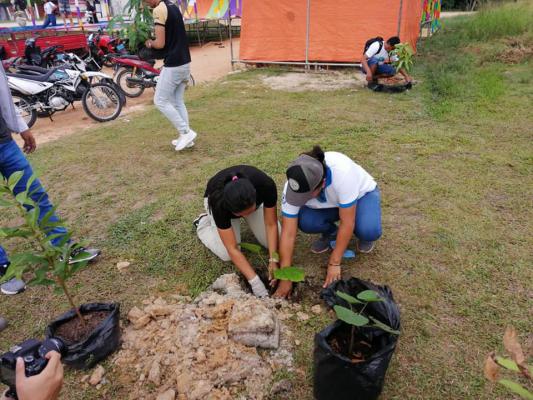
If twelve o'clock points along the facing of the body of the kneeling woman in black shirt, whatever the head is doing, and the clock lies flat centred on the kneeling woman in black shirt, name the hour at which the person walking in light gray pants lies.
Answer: The person walking in light gray pants is roughly at 7 o'clock from the kneeling woman in black shirt.

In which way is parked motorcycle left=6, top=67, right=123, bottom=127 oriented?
to the viewer's right

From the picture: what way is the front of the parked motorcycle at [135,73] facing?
to the viewer's right

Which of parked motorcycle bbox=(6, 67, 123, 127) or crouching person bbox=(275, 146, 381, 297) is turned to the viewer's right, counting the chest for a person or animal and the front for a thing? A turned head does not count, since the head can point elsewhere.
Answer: the parked motorcycle

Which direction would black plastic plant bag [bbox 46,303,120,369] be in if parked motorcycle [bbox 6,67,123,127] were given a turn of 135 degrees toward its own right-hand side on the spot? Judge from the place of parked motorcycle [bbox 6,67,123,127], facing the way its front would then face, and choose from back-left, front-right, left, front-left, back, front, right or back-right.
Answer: front-left

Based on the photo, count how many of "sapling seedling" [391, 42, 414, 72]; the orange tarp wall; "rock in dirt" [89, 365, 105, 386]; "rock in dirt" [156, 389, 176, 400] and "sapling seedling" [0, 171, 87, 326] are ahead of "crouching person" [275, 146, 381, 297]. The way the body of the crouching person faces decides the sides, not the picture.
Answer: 3

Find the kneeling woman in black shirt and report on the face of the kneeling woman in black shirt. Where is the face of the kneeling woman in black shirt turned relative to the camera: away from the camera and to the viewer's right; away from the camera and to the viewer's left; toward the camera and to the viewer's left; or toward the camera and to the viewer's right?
toward the camera and to the viewer's right

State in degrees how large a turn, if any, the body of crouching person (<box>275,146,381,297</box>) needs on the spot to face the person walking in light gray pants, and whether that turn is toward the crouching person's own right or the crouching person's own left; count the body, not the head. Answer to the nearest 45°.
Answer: approximately 90° to the crouching person's own right

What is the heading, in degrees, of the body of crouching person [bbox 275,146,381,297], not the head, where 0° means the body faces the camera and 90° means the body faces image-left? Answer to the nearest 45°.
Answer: approximately 45°

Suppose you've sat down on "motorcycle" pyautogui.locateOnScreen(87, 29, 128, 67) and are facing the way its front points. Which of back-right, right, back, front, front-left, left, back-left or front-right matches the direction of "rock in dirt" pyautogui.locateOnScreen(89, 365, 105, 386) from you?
left

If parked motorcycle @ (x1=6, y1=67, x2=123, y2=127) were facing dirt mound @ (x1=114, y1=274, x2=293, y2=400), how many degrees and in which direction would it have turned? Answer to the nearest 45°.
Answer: approximately 90° to its right

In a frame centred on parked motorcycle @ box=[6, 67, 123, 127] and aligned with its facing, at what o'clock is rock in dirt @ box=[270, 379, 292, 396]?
The rock in dirt is roughly at 3 o'clock from the parked motorcycle.

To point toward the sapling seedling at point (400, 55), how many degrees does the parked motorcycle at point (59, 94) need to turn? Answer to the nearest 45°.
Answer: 0° — it already faces it

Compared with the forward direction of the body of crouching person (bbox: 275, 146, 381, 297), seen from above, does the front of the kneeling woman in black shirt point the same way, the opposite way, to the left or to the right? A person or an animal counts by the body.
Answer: to the left

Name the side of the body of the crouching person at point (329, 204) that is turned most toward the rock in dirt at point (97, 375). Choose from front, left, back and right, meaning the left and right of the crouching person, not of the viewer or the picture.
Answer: front
